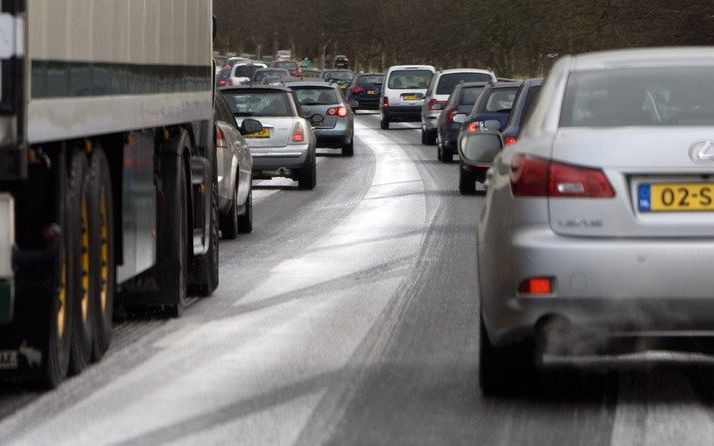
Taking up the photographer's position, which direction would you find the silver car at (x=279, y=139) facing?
facing away from the viewer

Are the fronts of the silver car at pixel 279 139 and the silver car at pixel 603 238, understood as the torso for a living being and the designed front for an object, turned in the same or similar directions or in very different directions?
same or similar directions

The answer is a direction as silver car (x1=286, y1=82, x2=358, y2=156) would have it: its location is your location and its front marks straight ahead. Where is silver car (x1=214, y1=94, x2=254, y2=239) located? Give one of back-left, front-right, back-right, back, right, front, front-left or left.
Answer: back

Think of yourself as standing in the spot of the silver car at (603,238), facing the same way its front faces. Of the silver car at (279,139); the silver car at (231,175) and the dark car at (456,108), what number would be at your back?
0

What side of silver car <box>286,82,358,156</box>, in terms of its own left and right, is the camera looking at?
back

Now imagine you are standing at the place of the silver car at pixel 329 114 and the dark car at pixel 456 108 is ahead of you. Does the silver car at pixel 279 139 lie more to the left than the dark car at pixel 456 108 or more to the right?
right

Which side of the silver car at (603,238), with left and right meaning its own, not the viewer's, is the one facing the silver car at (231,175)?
front

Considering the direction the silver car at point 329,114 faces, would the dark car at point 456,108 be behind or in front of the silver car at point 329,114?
behind

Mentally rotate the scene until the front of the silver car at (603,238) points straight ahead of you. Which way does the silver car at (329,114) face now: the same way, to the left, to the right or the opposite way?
the same way

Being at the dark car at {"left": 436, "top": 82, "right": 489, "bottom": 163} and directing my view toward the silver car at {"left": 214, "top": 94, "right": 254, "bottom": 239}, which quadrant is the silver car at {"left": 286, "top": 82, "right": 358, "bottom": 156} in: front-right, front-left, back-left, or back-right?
back-right

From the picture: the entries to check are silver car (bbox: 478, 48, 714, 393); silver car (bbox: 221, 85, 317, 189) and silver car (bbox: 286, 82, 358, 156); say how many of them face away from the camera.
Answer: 3

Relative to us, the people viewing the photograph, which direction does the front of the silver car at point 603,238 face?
facing away from the viewer

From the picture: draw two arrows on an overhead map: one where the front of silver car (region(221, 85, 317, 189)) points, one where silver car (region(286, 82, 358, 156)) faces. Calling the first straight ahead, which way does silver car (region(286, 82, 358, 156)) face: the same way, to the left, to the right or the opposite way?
the same way

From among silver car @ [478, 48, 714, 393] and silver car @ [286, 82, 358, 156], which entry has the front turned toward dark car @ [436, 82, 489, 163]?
silver car @ [478, 48, 714, 393]

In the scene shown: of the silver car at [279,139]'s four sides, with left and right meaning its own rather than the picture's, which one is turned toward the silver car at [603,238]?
back
